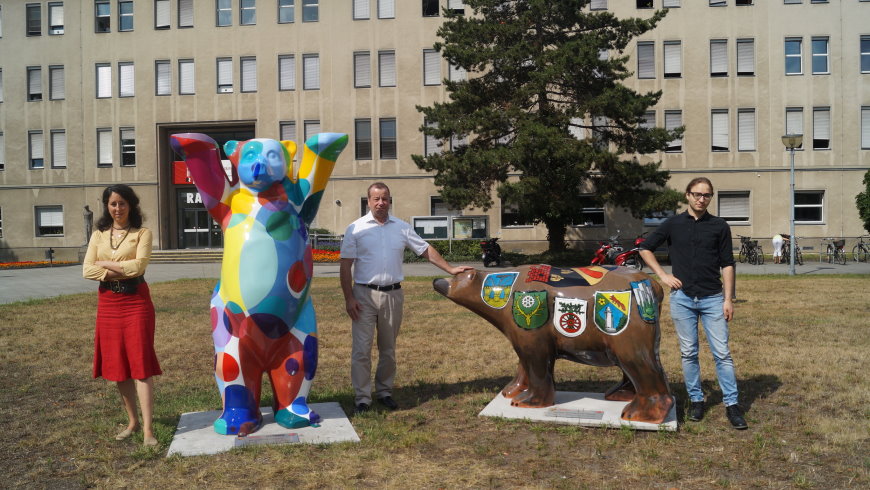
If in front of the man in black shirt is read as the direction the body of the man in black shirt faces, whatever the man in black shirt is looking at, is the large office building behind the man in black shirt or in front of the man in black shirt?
behind

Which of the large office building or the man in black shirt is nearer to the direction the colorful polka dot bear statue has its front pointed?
the man in black shirt

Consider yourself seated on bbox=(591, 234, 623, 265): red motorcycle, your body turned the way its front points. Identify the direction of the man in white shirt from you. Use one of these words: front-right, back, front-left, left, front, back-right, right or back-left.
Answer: front-left

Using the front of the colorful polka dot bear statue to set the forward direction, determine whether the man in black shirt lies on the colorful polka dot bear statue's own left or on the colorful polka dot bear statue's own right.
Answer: on the colorful polka dot bear statue's own left

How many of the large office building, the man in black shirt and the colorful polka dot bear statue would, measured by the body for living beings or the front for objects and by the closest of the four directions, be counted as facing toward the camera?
3

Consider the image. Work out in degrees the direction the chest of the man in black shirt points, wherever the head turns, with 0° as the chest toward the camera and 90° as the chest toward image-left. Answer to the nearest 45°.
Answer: approximately 0°

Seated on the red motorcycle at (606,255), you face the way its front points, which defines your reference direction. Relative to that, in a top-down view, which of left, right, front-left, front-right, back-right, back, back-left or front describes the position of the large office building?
right

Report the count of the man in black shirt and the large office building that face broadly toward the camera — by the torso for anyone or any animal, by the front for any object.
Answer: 2

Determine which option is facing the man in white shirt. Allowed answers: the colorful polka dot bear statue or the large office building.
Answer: the large office building

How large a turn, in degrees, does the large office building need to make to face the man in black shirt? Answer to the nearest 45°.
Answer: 0° — it already faces them

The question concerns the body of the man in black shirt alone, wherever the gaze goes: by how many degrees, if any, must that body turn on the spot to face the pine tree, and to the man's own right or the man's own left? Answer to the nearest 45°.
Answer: approximately 180°
